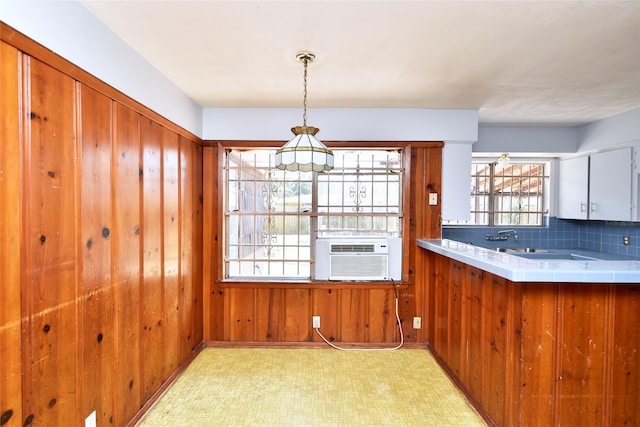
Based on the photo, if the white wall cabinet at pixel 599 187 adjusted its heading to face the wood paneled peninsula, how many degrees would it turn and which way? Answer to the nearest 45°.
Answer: approximately 45° to its left

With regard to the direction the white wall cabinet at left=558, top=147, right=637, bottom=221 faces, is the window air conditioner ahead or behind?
ahead

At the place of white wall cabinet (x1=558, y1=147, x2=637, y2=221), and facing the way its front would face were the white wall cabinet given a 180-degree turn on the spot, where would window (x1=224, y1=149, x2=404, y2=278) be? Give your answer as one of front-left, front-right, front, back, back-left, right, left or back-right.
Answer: back

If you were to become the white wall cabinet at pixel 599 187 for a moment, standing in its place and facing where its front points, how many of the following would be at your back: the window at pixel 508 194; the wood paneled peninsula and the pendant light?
0

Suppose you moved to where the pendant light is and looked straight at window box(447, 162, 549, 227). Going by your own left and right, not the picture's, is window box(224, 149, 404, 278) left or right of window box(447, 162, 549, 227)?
left

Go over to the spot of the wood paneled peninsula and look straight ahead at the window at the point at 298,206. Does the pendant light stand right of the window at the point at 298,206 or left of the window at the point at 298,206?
left

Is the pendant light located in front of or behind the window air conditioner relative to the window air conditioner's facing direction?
in front

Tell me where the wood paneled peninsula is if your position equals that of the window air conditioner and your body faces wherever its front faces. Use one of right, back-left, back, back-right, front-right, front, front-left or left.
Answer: front-left

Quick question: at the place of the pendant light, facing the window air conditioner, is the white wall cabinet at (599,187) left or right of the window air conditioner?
right

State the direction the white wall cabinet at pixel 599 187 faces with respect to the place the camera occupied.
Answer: facing the viewer and to the left of the viewer

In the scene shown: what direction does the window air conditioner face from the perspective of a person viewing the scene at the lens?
facing the viewer

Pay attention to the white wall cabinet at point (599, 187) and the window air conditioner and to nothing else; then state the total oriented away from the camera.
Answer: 0

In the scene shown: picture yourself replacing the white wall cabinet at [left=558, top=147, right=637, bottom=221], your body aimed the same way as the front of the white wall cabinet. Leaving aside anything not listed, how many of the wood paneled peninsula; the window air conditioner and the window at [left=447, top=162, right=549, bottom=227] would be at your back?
0

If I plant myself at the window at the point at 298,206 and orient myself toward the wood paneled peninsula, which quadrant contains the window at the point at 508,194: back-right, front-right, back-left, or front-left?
front-left

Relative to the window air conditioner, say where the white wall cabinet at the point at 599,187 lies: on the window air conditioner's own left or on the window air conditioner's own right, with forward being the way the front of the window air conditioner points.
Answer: on the window air conditioner's own left

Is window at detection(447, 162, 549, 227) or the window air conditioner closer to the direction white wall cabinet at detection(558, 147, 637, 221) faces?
the window air conditioner
